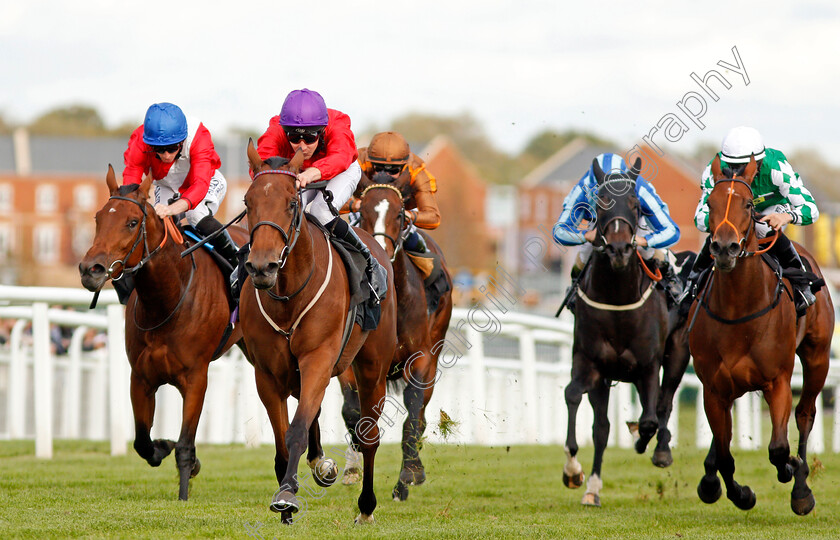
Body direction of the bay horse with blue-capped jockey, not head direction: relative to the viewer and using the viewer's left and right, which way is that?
facing the viewer and to the left of the viewer

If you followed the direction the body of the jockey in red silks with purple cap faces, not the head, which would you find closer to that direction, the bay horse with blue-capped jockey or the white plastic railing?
the bay horse with blue-capped jockey

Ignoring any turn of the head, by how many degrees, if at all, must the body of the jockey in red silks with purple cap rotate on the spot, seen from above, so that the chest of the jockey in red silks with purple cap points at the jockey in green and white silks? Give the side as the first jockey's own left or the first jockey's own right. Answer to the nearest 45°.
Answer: approximately 135° to the first jockey's own left

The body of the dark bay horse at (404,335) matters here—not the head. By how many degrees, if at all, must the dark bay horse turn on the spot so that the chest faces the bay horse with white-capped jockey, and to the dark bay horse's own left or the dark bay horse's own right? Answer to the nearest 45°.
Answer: approximately 90° to the dark bay horse's own left

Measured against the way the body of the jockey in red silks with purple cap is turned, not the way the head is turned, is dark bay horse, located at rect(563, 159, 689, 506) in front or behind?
behind

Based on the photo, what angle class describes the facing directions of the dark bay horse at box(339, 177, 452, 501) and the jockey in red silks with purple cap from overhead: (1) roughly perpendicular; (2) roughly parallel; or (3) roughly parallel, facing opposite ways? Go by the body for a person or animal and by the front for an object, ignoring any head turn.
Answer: roughly parallel

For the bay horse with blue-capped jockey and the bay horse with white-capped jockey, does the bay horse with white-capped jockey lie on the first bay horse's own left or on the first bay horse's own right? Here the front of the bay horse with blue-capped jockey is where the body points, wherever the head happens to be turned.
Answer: on the first bay horse's own left

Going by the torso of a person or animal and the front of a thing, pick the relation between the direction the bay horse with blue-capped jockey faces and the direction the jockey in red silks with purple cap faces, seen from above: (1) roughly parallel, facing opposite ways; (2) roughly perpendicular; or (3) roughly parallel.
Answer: roughly parallel

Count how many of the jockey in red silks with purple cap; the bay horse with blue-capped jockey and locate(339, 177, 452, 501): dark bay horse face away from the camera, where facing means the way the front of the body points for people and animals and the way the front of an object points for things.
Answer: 0

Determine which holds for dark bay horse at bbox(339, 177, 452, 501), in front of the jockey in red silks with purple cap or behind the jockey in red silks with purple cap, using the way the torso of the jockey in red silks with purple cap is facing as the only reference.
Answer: behind

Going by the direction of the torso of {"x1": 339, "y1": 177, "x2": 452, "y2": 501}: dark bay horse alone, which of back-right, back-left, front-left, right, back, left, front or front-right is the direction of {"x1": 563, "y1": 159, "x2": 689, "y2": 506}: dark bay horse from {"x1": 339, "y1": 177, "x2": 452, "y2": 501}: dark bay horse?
back-left
